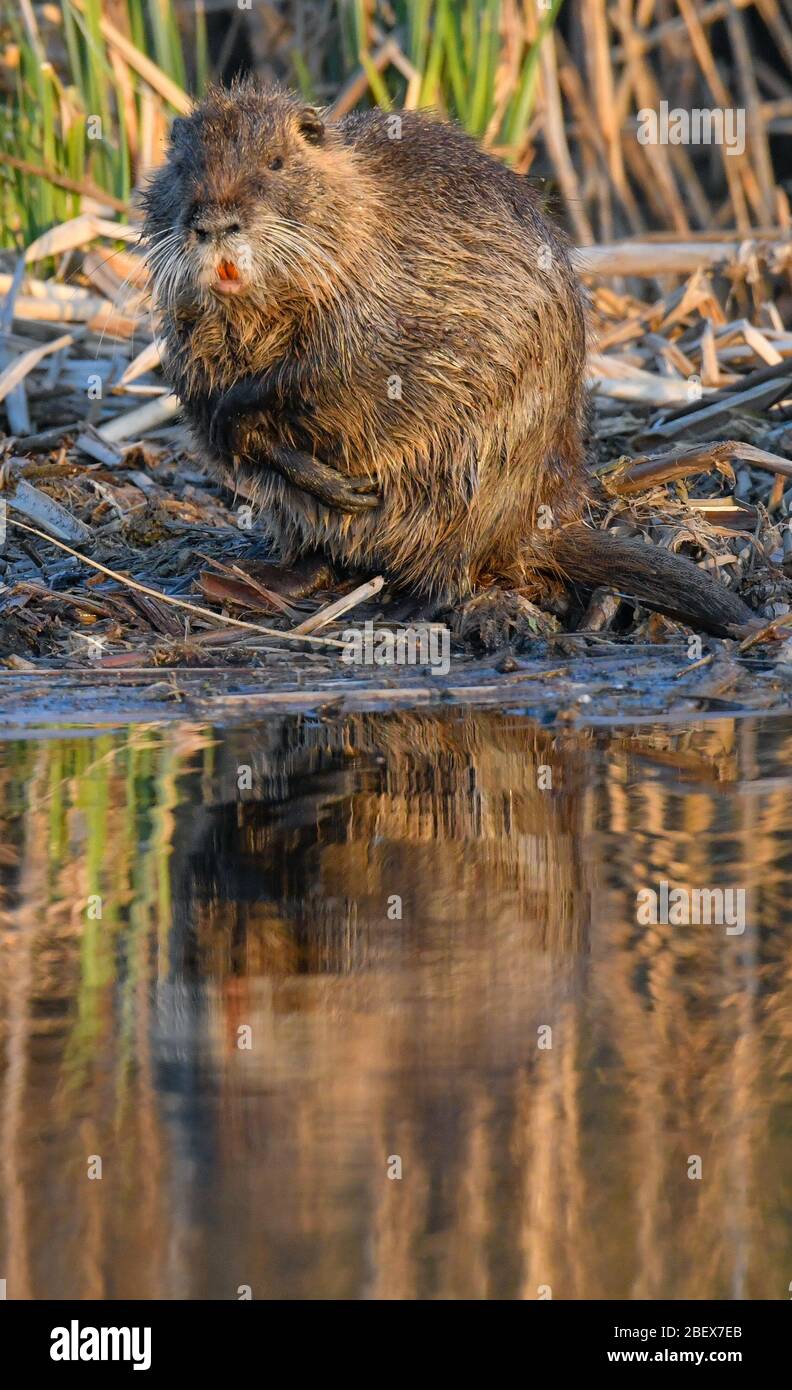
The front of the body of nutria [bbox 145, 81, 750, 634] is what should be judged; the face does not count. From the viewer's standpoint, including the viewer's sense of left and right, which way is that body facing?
facing the viewer and to the left of the viewer
